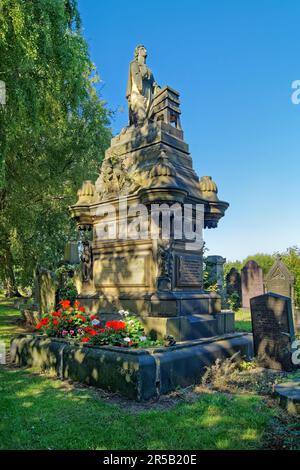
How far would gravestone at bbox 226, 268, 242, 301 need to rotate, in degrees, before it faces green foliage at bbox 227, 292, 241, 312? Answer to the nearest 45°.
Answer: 0° — it already faces it

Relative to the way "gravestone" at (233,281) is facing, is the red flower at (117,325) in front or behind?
in front

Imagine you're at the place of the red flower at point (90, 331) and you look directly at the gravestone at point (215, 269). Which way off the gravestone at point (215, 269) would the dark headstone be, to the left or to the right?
right

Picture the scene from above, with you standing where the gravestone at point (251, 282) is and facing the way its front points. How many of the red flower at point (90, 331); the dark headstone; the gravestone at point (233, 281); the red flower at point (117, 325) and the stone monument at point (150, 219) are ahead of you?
4

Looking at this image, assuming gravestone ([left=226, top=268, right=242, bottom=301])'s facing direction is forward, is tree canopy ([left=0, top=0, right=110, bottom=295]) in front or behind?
in front

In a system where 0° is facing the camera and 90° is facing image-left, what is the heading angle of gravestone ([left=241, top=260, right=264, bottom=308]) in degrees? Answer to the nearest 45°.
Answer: approximately 0°

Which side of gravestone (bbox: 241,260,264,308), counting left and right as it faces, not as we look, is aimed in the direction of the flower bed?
front

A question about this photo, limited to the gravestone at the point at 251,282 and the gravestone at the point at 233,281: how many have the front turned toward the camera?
2

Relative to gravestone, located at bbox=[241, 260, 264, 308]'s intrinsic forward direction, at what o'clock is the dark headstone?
The dark headstone is roughly at 12 o'clock from the gravestone.
